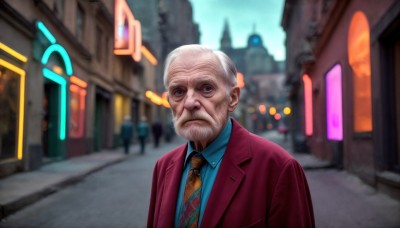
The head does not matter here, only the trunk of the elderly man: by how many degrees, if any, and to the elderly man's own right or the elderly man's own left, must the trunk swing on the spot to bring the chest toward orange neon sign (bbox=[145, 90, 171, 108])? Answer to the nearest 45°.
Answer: approximately 135° to the elderly man's own right

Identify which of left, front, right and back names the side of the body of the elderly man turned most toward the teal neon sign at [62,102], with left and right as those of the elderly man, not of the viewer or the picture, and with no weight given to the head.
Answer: right

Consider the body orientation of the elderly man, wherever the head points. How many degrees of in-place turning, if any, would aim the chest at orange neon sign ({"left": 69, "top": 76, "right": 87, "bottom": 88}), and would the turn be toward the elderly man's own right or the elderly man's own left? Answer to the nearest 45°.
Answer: approximately 90° to the elderly man's own right

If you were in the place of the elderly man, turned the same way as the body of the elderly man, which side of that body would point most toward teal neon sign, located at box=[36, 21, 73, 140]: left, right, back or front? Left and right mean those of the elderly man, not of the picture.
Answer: right

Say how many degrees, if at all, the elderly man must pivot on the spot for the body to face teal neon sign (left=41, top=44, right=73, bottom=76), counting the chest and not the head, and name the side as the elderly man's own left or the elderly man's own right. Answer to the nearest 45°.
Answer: approximately 90° to the elderly man's own right

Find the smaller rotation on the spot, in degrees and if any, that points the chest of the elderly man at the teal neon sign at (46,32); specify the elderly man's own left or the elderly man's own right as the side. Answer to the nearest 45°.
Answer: approximately 90° to the elderly man's own right

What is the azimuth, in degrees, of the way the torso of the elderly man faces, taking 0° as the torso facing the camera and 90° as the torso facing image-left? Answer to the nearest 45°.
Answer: approximately 45°

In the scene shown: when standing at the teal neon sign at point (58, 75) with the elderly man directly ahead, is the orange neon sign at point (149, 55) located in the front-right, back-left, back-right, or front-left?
back-left

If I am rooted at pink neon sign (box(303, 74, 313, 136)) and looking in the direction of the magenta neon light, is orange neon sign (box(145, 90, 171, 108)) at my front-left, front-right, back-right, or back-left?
back-right
